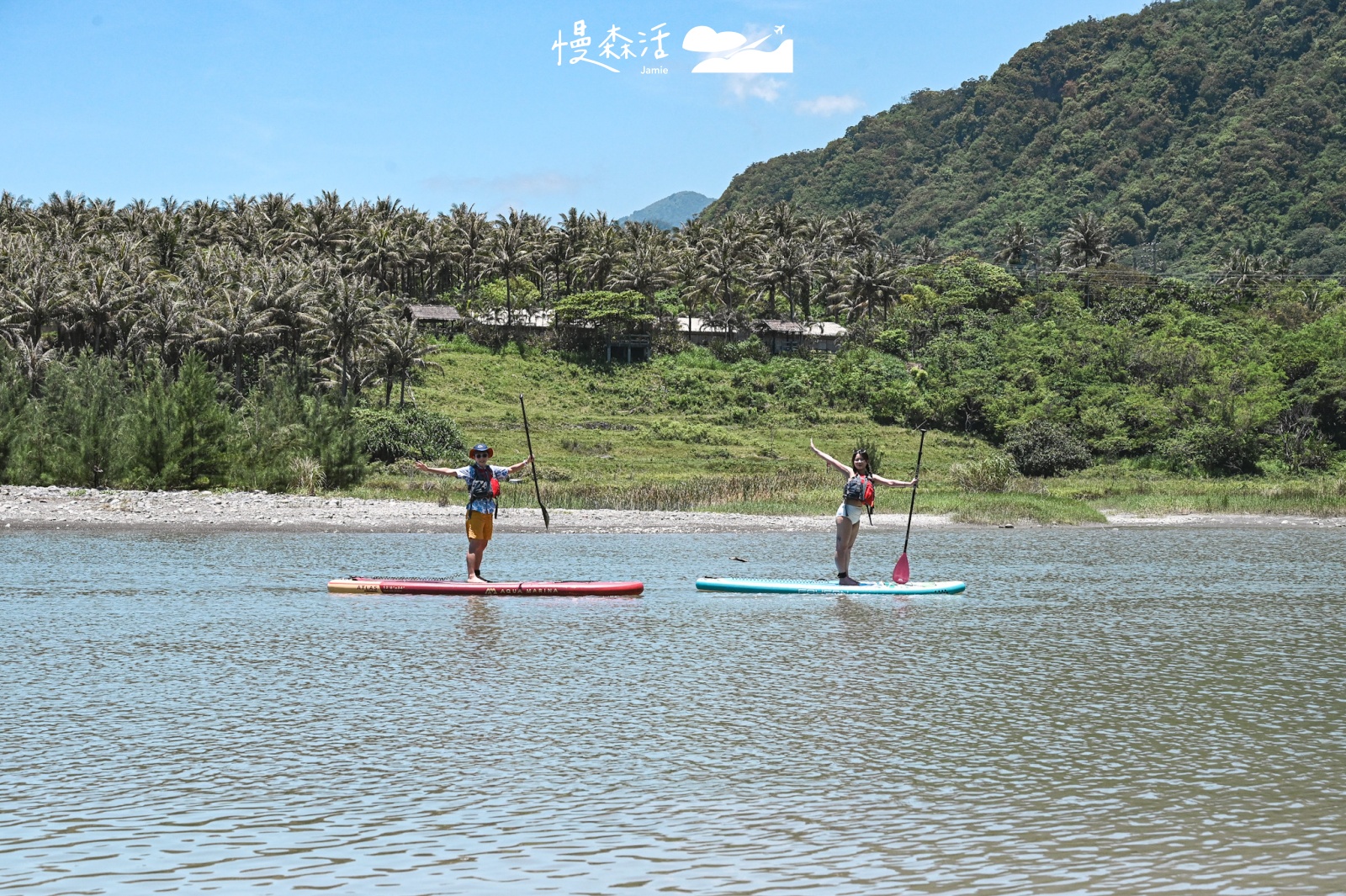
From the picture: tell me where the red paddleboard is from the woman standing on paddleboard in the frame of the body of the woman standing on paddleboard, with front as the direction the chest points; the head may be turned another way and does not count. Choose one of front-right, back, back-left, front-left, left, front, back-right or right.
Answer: back-right

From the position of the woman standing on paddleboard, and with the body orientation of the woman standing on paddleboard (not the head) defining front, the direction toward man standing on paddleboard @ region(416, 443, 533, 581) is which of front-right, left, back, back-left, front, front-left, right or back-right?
back-right

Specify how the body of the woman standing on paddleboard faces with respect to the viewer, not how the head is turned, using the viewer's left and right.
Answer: facing the viewer and to the right of the viewer

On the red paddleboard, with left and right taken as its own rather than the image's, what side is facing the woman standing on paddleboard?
back

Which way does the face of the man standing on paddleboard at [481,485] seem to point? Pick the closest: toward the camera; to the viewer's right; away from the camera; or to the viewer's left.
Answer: toward the camera
